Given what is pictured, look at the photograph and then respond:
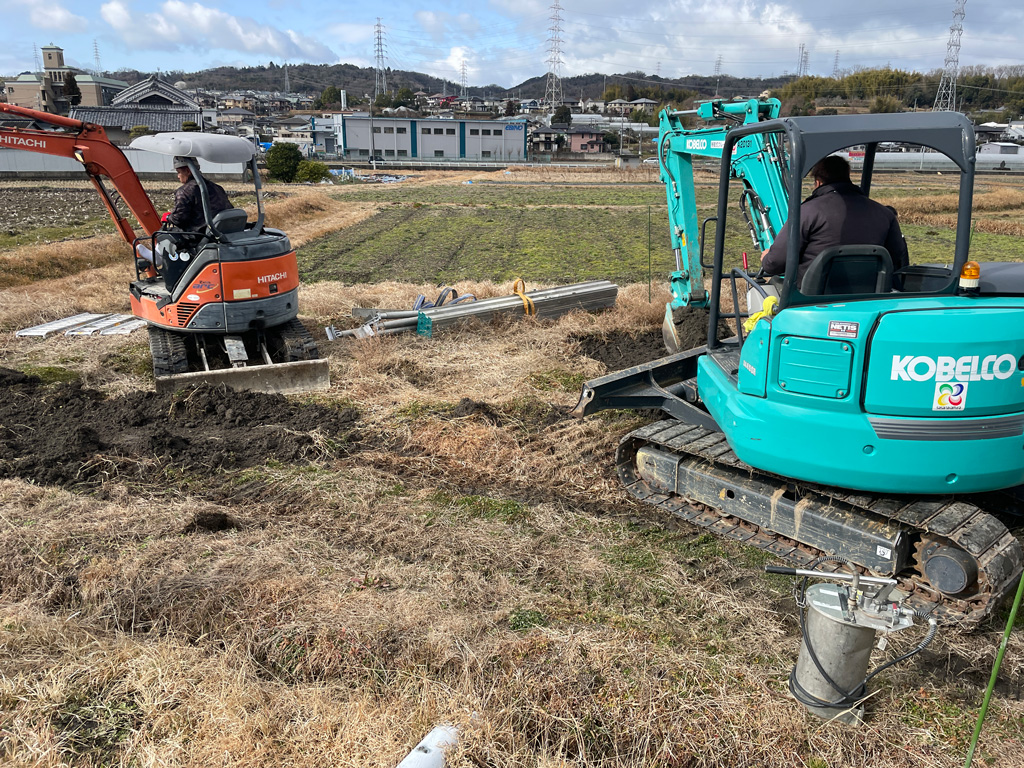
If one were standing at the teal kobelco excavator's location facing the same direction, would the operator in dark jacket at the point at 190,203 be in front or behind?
in front

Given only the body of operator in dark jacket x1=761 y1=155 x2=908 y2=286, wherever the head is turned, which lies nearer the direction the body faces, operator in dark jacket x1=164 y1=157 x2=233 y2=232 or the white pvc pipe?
the operator in dark jacket

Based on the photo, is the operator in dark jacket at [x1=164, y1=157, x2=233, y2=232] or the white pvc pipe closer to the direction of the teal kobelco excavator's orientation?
the operator in dark jacket

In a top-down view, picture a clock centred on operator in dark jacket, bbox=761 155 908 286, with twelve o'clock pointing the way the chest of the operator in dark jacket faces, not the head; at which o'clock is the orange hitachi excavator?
The orange hitachi excavator is roughly at 11 o'clock from the operator in dark jacket.

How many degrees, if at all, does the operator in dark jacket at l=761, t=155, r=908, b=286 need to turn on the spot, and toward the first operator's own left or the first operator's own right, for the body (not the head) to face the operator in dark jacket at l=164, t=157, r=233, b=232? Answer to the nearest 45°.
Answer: approximately 45° to the first operator's own left

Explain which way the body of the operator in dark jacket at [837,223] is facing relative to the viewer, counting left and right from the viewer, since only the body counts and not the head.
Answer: facing away from the viewer and to the left of the viewer

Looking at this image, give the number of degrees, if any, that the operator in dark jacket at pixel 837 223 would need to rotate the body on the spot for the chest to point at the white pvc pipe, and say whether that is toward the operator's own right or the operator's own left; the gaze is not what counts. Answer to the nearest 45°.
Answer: approximately 90° to the operator's own left
